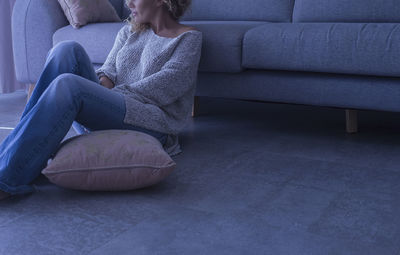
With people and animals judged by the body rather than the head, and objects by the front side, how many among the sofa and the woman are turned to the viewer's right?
0

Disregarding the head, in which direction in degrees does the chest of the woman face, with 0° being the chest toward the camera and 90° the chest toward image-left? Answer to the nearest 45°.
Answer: approximately 45°

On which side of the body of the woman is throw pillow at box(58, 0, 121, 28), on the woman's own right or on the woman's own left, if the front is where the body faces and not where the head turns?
on the woman's own right

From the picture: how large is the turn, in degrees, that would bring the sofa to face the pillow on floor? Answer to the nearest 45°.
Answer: approximately 45° to its right

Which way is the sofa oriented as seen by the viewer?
toward the camera
